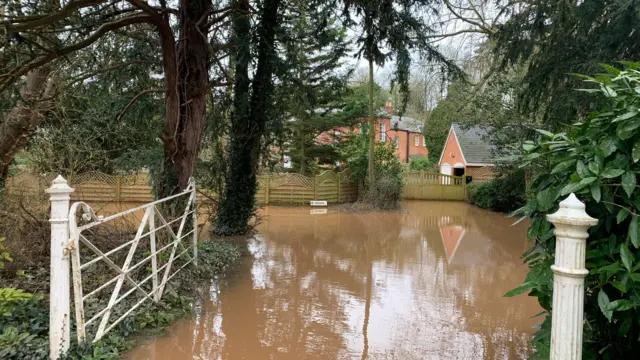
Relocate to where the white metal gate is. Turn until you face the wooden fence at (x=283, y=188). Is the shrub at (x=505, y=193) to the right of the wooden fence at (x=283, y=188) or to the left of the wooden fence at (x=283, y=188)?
right

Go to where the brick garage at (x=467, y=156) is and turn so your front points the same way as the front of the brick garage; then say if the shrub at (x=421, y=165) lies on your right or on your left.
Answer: on your right

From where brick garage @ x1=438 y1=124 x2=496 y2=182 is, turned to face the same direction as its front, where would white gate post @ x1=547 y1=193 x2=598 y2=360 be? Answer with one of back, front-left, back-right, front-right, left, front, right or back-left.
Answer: front-left

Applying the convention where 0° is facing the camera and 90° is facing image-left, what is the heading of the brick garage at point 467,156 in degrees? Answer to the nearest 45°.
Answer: approximately 45°

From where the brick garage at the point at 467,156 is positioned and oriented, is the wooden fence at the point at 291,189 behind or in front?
in front

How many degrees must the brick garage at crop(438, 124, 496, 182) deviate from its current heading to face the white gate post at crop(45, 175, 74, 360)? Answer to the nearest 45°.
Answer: approximately 45° to its left

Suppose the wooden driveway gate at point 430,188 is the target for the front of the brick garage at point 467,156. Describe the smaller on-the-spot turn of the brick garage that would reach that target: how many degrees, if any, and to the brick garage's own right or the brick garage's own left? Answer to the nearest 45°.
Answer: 0° — it already faces it

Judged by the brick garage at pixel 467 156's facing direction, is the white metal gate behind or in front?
in front

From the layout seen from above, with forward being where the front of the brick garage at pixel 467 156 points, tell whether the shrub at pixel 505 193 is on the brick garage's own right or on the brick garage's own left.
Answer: on the brick garage's own left

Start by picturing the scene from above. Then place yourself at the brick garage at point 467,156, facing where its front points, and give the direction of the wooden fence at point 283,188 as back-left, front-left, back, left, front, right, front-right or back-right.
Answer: front
